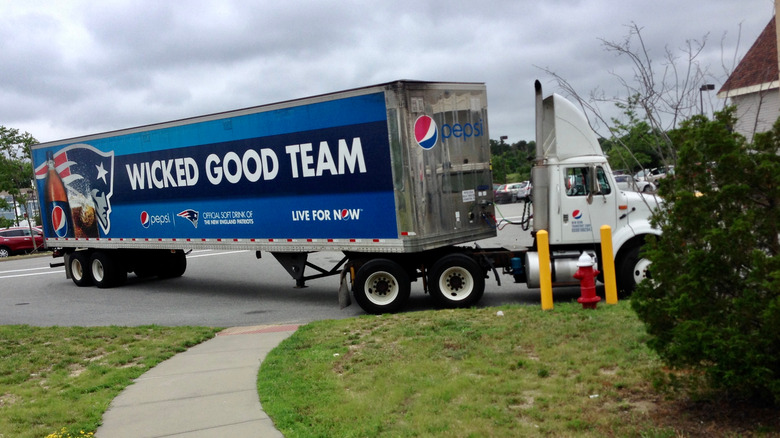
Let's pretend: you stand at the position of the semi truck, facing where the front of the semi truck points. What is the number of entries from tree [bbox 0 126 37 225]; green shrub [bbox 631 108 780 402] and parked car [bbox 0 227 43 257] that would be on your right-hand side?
1

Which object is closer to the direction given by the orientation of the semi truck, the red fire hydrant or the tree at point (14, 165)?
the red fire hydrant

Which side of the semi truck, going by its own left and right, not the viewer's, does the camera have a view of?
right

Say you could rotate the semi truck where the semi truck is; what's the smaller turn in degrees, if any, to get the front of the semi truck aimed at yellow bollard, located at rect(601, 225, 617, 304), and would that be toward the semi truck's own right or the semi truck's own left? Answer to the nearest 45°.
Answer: approximately 45° to the semi truck's own right

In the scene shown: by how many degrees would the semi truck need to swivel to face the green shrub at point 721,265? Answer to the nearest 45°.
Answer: approximately 90° to its right

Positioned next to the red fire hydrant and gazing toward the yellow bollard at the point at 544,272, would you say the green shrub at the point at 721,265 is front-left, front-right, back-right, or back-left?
back-left

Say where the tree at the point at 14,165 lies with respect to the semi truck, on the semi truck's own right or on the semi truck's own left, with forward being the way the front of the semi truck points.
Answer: on the semi truck's own left

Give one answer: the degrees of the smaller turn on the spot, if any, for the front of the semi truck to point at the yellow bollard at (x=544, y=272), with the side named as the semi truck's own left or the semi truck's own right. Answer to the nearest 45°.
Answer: approximately 45° to the semi truck's own right

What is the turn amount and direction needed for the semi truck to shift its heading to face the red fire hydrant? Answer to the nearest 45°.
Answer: approximately 45° to its right
